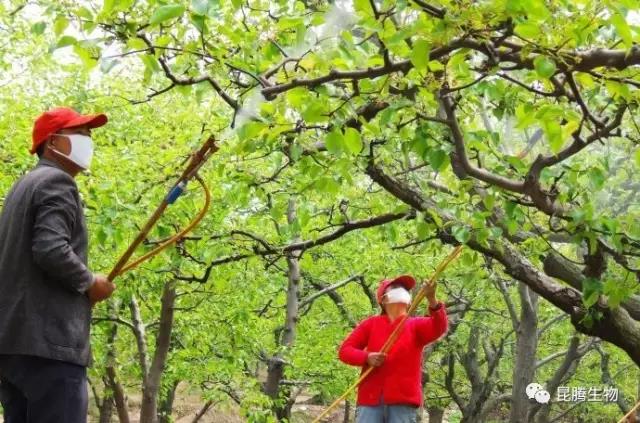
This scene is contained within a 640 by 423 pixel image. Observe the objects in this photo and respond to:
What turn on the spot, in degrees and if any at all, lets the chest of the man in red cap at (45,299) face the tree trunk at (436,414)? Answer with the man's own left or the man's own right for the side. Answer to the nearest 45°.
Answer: approximately 45° to the man's own left

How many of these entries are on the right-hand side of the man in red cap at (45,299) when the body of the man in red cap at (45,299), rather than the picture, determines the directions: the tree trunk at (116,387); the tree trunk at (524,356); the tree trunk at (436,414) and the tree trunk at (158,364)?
0

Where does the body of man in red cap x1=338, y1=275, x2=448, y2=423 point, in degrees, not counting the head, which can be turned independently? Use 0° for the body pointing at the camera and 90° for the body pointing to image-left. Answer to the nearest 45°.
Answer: approximately 0°

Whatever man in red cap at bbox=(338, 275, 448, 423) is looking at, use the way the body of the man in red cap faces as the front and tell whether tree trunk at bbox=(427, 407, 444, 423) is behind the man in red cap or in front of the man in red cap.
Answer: behind

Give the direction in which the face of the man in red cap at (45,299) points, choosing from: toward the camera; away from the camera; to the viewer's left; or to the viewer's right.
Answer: to the viewer's right

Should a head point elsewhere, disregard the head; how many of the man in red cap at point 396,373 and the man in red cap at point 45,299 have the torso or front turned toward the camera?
1

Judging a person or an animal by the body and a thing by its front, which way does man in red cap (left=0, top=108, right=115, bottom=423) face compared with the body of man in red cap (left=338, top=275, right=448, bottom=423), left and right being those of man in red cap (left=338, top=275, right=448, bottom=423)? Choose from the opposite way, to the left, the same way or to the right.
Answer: to the left

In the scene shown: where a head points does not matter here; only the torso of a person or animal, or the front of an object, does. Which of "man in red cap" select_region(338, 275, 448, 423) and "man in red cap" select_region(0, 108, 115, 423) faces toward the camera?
"man in red cap" select_region(338, 275, 448, 423)

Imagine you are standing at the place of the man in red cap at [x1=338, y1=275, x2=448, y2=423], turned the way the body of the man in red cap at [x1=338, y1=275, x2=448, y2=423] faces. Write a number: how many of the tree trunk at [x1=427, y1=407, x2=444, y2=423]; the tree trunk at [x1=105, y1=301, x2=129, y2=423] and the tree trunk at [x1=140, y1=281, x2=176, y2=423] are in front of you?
0

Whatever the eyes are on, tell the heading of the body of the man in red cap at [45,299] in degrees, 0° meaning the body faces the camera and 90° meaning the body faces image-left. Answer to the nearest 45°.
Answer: approximately 270°

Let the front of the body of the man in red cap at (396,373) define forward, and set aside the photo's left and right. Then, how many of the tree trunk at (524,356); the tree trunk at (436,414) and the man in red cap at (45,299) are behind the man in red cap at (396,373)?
2

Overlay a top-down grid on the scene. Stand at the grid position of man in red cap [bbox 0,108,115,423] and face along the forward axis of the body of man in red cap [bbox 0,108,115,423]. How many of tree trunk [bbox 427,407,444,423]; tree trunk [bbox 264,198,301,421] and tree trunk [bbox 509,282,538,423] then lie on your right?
0
